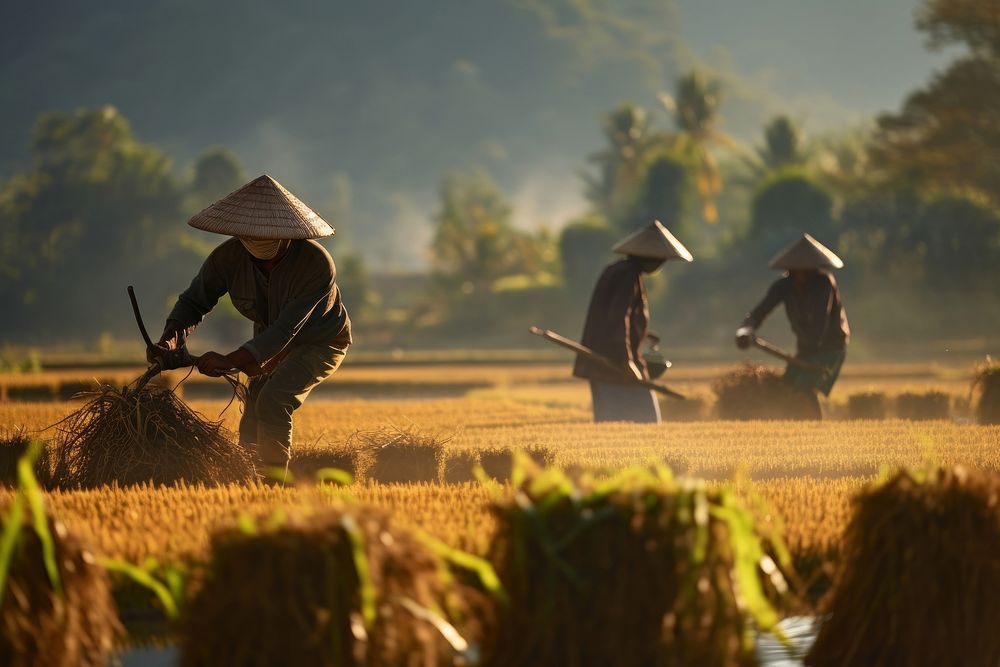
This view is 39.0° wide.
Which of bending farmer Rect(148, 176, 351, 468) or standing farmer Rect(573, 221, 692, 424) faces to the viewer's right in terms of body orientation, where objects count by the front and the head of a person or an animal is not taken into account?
standing farmer Rect(573, 221, 692, 424)

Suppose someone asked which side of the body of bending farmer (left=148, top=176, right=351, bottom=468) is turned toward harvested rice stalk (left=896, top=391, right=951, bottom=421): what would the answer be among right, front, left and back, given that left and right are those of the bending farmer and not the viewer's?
back

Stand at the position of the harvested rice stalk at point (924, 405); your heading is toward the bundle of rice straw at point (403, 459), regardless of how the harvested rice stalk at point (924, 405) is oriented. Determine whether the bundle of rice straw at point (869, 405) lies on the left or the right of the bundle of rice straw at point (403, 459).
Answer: right

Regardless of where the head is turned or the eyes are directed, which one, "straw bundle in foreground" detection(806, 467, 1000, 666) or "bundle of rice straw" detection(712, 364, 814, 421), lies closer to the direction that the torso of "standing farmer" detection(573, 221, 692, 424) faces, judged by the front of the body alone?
the bundle of rice straw

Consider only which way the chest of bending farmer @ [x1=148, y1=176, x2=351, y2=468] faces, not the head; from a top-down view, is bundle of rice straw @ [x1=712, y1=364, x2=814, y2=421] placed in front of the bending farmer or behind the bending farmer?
behind

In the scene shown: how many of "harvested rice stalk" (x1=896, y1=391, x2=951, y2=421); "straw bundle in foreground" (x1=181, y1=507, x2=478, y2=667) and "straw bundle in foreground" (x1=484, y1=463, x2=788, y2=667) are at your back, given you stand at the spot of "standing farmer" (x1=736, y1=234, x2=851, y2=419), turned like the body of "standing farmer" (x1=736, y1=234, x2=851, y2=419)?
1

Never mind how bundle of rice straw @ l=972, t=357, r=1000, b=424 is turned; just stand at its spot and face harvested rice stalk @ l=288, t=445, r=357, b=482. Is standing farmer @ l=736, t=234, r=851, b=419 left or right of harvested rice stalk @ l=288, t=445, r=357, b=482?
right

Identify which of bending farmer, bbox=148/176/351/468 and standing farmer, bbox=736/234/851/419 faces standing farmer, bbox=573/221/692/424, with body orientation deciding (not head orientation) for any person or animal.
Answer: standing farmer, bbox=736/234/851/419

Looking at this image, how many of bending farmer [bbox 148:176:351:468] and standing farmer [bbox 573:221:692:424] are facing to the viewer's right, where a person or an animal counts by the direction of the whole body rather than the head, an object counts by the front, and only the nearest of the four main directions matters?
1

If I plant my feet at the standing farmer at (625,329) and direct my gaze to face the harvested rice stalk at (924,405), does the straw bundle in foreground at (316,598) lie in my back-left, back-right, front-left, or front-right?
back-right

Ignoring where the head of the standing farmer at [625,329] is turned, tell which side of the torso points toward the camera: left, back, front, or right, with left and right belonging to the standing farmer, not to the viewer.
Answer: right
